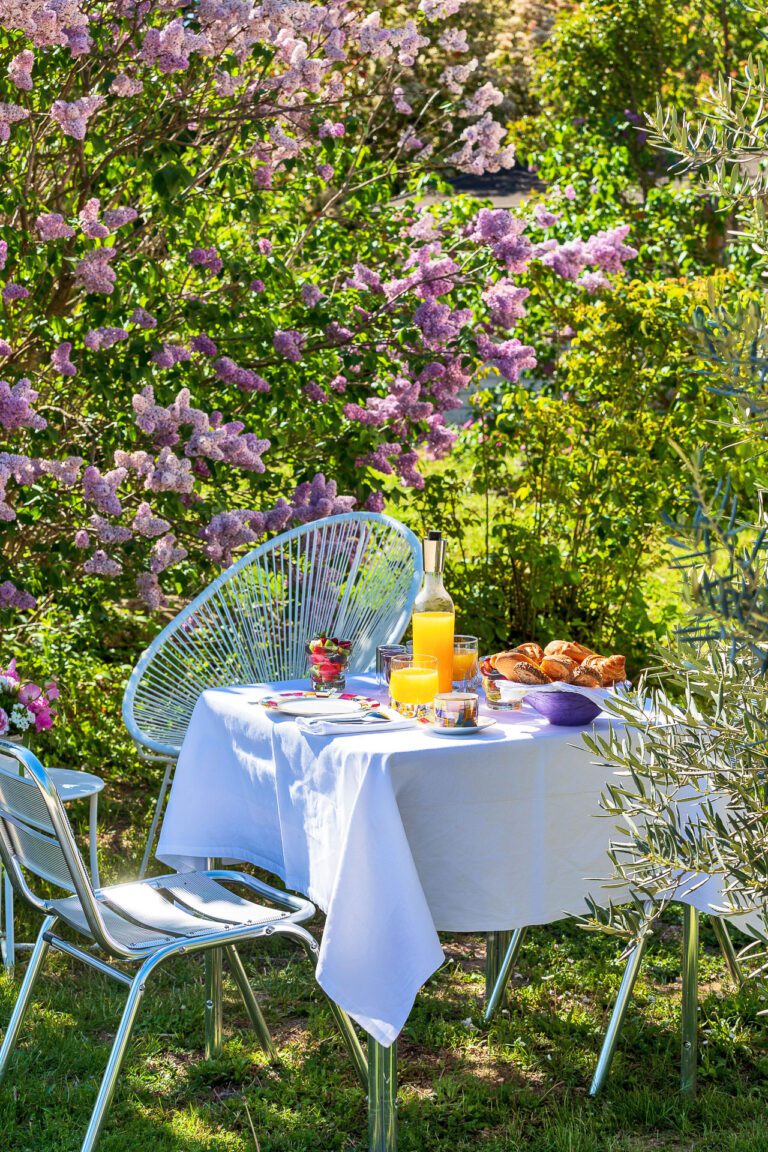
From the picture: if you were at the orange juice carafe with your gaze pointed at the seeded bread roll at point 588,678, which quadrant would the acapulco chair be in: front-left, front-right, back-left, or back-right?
back-left

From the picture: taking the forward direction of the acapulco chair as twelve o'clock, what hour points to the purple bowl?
The purple bowl is roughly at 10 o'clock from the acapulco chair.

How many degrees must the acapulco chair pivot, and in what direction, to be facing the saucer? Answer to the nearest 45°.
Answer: approximately 45° to its left

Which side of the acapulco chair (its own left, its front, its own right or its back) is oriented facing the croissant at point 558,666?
left

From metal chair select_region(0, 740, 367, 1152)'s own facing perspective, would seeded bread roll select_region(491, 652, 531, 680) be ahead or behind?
ahead

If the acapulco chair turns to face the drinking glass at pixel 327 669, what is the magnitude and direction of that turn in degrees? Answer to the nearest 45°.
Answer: approximately 45° to its left

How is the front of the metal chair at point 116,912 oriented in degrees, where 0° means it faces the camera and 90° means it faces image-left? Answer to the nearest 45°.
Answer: approximately 225°

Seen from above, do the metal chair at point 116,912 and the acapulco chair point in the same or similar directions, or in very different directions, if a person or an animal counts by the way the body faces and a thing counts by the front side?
very different directions

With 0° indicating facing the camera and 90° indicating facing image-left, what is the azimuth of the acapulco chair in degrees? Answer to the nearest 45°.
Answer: approximately 45°

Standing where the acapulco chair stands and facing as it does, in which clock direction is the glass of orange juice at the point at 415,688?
The glass of orange juice is roughly at 10 o'clock from the acapulco chair.

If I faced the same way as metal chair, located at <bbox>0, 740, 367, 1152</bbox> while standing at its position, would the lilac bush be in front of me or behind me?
in front
